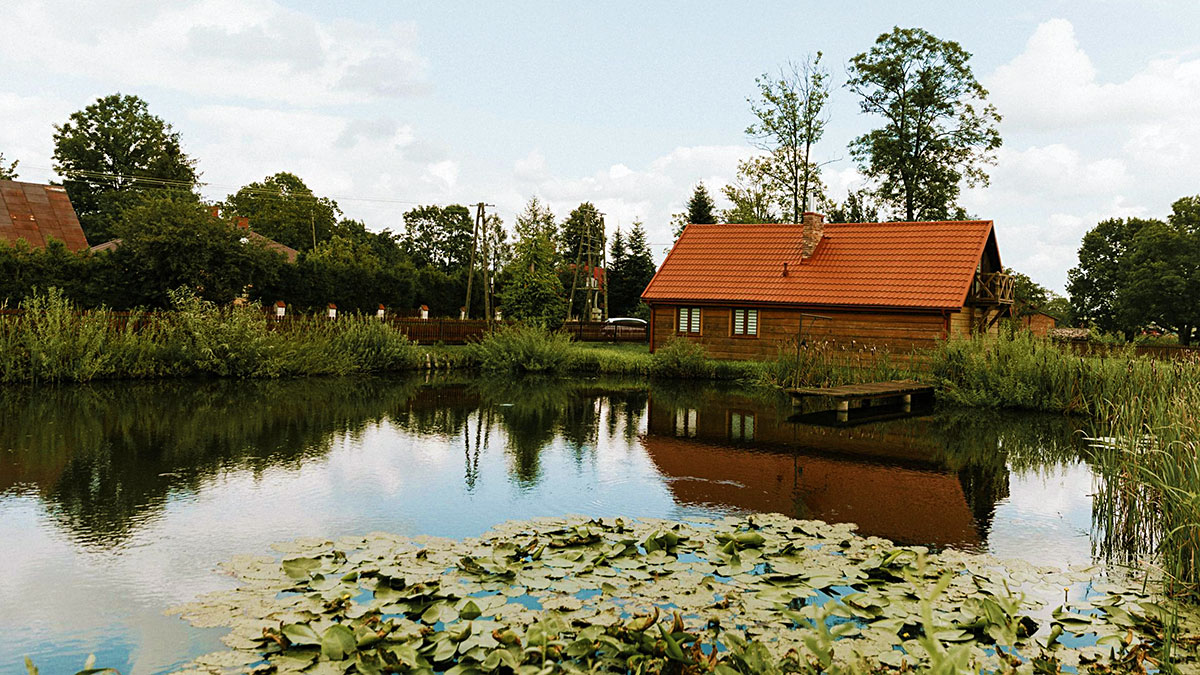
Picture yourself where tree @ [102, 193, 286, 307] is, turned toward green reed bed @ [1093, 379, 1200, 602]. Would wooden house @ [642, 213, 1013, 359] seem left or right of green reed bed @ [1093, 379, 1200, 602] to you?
left

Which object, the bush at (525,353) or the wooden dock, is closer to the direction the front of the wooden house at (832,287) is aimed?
the wooden dock

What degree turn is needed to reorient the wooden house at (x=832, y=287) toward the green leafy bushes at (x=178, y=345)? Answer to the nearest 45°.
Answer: approximately 135° to its right
